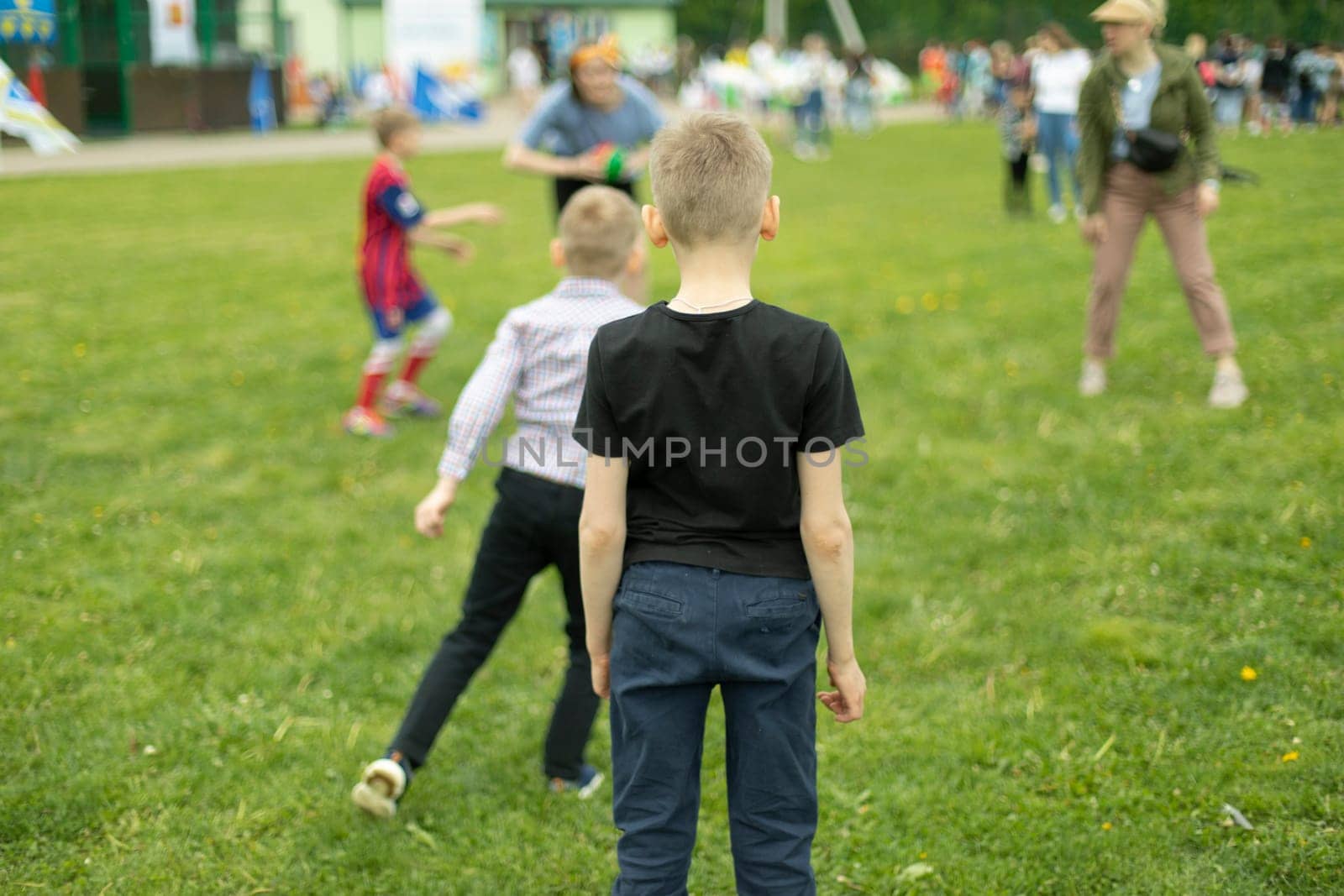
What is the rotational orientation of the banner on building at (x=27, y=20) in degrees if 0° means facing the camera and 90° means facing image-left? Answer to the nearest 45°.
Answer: approximately 0°

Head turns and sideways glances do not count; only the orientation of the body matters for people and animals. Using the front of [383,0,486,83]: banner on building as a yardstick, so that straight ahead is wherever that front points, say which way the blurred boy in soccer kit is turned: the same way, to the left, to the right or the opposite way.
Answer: to the left

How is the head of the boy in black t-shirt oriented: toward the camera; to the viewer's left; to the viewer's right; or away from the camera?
away from the camera

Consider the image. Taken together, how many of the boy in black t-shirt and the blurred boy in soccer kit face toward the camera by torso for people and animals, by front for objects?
0

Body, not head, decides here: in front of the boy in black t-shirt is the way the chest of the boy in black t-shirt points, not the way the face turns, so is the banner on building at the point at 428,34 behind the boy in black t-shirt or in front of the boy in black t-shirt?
in front

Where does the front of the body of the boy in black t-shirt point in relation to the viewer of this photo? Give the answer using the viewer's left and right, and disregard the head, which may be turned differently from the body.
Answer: facing away from the viewer

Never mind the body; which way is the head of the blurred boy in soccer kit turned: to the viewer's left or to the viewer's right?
to the viewer's right

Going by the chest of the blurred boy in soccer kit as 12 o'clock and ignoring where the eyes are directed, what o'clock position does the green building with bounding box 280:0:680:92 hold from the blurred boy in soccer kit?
The green building is roughly at 9 o'clock from the blurred boy in soccer kit.

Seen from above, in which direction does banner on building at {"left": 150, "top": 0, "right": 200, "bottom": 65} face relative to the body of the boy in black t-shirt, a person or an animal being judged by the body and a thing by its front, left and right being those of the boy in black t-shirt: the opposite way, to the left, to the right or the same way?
the opposite way

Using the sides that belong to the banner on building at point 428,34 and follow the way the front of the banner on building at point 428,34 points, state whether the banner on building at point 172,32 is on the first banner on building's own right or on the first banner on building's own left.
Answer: on the first banner on building's own right

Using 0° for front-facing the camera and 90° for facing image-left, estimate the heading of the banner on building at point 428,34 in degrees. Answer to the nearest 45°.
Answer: approximately 0°

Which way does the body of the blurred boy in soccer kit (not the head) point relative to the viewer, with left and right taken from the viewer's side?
facing to the right of the viewer

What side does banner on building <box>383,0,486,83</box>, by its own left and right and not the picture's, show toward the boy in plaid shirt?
front
